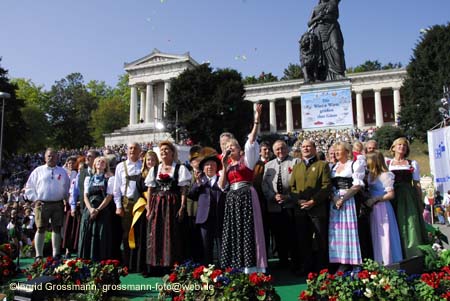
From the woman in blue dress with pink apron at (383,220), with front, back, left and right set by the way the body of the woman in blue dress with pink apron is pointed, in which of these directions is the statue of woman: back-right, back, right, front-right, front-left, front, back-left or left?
back-right

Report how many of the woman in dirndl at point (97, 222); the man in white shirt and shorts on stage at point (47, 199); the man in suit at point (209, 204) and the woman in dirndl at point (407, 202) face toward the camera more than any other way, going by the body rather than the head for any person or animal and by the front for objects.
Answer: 4

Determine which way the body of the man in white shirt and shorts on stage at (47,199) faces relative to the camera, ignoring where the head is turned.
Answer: toward the camera

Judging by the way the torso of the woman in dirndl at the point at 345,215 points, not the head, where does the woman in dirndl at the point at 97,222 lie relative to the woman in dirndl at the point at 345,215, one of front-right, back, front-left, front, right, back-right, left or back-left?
front-right

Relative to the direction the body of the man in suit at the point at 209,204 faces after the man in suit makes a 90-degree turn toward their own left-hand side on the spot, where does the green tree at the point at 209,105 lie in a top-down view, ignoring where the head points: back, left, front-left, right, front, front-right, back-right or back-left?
left

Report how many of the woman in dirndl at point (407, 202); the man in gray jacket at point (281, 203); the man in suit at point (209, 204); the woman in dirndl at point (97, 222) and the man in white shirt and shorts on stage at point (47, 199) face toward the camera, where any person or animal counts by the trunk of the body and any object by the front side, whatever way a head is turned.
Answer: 5

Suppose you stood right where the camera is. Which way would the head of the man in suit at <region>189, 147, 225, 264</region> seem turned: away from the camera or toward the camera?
toward the camera

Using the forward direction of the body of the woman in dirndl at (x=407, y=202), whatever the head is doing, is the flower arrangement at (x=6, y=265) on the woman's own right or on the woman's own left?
on the woman's own right

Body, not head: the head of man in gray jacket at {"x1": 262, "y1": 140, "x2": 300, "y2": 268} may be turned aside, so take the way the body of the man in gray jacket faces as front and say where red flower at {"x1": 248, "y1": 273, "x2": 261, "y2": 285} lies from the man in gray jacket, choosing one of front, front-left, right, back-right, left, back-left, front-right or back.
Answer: front

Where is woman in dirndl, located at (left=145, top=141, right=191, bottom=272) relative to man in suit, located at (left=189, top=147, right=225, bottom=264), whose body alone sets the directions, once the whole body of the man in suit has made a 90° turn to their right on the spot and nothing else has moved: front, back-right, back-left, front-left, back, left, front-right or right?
front

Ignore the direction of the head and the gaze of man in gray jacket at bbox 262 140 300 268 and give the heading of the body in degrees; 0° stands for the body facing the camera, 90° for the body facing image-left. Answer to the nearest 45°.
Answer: approximately 0°

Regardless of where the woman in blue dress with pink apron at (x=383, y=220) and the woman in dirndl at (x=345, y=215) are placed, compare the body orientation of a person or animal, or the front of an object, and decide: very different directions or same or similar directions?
same or similar directions

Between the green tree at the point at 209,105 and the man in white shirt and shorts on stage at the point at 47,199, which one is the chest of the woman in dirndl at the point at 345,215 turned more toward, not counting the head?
the man in white shirt and shorts on stage

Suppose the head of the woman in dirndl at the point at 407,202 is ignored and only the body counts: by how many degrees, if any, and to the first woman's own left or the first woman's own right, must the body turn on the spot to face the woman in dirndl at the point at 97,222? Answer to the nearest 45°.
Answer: approximately 90° to the first woman's own right

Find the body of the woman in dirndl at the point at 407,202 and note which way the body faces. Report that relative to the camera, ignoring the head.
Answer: toward the camera

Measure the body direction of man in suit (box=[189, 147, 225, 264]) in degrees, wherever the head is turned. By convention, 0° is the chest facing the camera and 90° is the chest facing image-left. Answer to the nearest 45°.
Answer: approximately 0°
